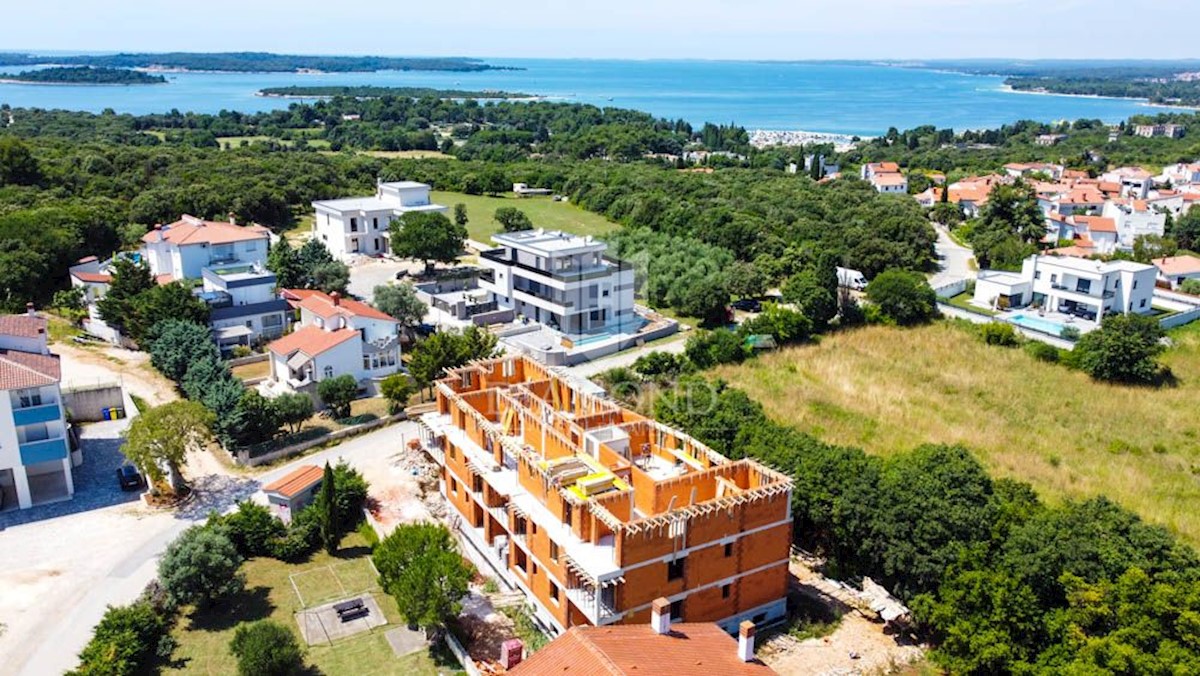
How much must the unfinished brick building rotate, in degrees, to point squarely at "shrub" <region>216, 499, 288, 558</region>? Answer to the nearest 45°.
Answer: approximately 45° to its right

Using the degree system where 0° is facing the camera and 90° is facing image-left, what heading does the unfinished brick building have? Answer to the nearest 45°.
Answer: approximately 45°

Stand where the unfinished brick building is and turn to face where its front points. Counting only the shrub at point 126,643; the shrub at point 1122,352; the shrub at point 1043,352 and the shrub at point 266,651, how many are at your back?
2

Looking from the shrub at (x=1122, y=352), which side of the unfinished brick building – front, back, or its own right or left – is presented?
back

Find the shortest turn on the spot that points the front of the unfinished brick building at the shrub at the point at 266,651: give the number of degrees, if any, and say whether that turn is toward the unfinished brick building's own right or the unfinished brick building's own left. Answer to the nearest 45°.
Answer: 0° — it already faces it

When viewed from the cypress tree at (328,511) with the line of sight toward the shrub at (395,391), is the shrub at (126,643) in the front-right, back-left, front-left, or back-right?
back-left

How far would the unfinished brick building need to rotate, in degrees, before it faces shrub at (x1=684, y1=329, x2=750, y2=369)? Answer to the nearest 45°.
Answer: approximately 135° to its right

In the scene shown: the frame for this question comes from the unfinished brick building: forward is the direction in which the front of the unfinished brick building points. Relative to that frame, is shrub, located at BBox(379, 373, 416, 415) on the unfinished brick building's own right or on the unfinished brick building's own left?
on the unfinished brick building's own right

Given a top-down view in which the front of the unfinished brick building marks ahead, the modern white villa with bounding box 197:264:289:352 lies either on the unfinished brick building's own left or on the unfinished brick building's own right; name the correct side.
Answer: on the unfinished brick building's own right

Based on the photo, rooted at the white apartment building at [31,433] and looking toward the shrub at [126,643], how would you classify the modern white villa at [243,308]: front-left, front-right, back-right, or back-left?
back-left
